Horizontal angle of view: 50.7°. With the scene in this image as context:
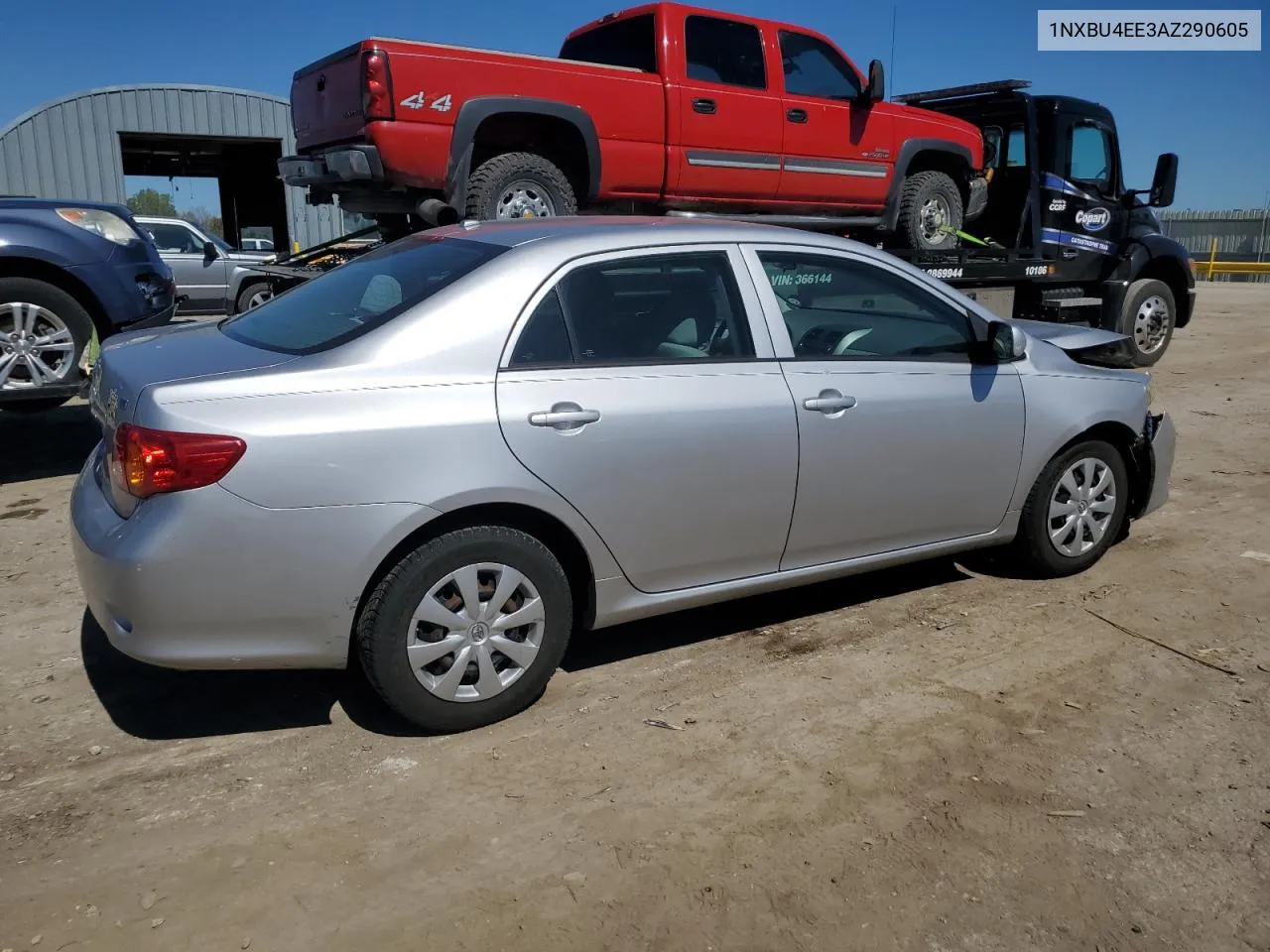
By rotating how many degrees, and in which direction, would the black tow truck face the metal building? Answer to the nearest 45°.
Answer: approximately 90° to its left

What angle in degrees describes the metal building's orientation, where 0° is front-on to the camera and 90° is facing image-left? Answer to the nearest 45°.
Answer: approximately 0°

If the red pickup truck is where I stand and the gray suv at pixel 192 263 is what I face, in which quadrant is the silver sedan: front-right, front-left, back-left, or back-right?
back-left

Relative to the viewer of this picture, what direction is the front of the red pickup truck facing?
facing away from the viewer and to the right of the viewer

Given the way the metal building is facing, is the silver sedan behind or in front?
in front

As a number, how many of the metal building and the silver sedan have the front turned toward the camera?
1

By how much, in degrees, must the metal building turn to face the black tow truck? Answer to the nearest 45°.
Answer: approximately 45° to its left

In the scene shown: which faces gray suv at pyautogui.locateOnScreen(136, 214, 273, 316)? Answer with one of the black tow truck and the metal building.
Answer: the metal building

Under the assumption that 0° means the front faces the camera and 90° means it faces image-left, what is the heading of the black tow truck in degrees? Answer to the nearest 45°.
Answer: approximately 225°

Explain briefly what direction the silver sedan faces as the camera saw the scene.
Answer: facing away from the viewer and to the right of the viewer
